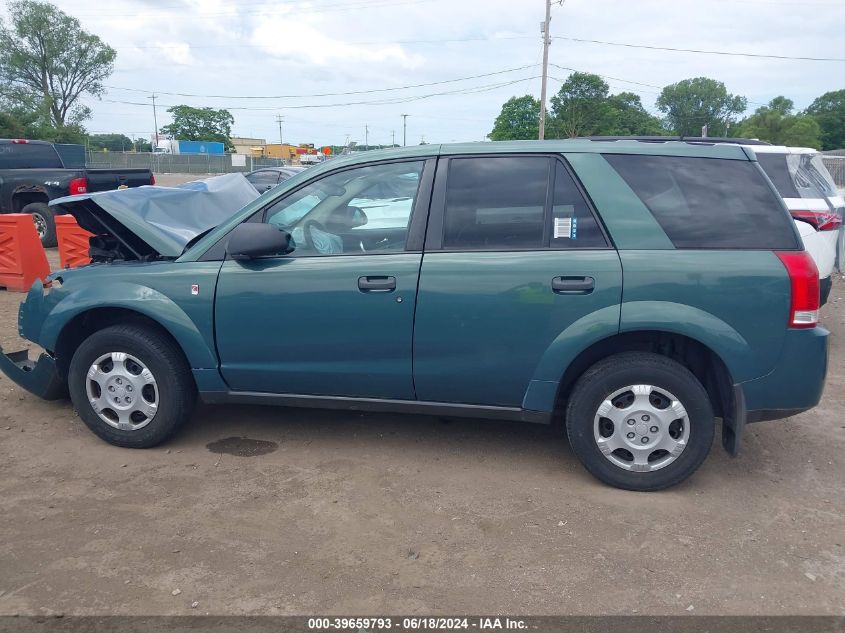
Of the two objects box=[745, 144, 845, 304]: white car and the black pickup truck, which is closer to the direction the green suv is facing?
the black pickup truck

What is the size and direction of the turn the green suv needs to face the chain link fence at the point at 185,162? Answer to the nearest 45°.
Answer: approximately 90° to its right

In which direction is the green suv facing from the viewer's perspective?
to the viewer's left

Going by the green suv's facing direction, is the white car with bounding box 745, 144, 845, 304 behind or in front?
behind

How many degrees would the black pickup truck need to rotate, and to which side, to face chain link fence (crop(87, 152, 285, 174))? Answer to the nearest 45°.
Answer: approximately 45° to its right

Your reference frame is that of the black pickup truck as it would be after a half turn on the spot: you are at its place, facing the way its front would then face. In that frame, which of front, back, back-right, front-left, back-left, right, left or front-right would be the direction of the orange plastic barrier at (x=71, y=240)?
front-right

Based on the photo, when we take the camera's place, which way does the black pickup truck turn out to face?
facing away from the viewer and to the left of the viewer

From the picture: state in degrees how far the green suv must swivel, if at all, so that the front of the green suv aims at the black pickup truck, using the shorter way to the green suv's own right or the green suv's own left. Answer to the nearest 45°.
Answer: approximately 45° to the green suv's own right

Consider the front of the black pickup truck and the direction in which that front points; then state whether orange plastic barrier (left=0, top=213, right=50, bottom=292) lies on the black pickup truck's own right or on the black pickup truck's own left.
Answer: on the black pickup truck's own left

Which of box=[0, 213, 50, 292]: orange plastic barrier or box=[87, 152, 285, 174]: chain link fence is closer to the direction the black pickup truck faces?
the chain link fence
